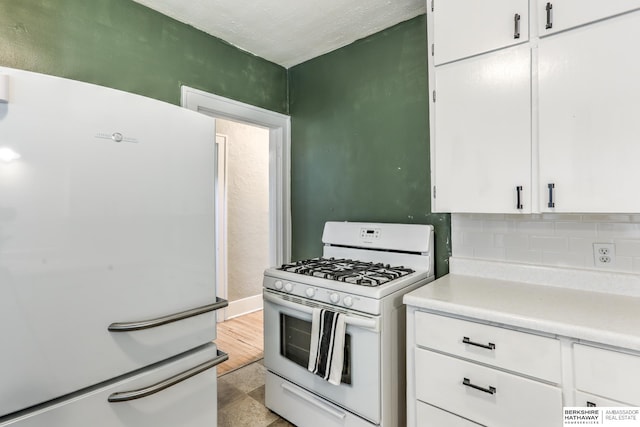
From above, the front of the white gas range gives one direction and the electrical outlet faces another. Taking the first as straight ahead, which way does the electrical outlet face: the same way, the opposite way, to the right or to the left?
the same way

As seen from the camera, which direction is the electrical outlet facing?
toward the camera

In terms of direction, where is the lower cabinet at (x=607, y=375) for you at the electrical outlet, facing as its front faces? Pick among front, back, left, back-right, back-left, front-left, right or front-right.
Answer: front

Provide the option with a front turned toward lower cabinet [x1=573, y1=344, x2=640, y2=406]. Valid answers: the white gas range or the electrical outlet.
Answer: the electrical outlet

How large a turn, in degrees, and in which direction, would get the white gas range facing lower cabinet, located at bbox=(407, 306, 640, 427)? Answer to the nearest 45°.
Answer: approximately 90° to its left

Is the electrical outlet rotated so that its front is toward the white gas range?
no

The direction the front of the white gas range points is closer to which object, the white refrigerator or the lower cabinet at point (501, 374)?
the white refrigerator

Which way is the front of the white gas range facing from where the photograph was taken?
facing the viewer and to the left of the viewer

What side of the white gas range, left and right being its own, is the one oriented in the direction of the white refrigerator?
front

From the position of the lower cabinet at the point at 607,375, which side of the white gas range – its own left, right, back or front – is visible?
left

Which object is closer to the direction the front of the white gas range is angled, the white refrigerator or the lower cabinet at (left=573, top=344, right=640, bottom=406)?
the white refrigerator

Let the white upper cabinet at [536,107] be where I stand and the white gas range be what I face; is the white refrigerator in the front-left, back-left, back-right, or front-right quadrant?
front-left

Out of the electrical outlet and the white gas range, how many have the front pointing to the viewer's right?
0
